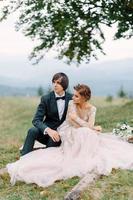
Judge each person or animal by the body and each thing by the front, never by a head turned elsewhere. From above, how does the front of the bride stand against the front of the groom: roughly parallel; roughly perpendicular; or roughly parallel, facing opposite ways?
roughly parallel

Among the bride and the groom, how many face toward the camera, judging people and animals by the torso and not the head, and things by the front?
2

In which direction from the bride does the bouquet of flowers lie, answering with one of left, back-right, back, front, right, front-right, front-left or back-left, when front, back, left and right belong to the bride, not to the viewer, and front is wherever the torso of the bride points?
back-left

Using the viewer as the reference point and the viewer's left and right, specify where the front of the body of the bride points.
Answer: facing the viewer

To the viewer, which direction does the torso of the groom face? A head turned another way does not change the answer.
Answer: toward the camera

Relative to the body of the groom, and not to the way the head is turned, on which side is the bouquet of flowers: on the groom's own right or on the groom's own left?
on the groom's own left
